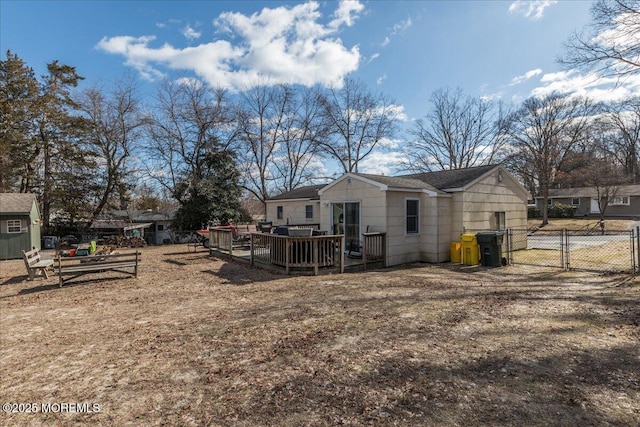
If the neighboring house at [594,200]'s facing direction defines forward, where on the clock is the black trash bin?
The black trash bin is roughly at 12 o'clock from the neighboring house.

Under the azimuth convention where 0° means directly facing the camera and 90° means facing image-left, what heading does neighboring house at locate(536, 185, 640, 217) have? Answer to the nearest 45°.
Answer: approximately 0°

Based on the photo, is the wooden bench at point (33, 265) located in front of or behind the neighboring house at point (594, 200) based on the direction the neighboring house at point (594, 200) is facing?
in front

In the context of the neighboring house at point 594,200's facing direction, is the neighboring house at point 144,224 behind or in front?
in front

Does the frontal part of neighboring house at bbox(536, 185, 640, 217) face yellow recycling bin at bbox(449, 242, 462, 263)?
yes

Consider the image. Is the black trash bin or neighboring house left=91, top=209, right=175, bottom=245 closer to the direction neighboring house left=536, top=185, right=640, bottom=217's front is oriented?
the black trash bin

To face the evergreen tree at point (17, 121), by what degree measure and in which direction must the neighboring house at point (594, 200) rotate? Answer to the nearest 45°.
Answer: approximately 45° to its right
